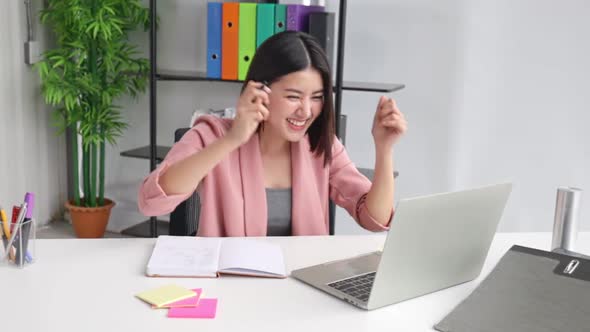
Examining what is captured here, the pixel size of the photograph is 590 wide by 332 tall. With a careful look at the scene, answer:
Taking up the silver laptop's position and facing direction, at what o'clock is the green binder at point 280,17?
The green binder is roughly at 1 o'clock from the silver laptop.

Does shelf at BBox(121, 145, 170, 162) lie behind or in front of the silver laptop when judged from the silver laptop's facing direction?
in front

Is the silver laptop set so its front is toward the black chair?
yes

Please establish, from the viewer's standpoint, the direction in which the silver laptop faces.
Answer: facing away from the viewer and to the left of the viewer

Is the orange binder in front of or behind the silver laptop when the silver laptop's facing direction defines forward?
in front

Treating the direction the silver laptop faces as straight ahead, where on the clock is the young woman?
The young woman is roughly at 12 o'clock from the silver laptop.

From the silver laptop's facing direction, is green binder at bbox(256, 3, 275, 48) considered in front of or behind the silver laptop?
in front

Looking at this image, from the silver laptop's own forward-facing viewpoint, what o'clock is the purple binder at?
The purple binder is roughly at 1 o'clock from the silver laptop.
